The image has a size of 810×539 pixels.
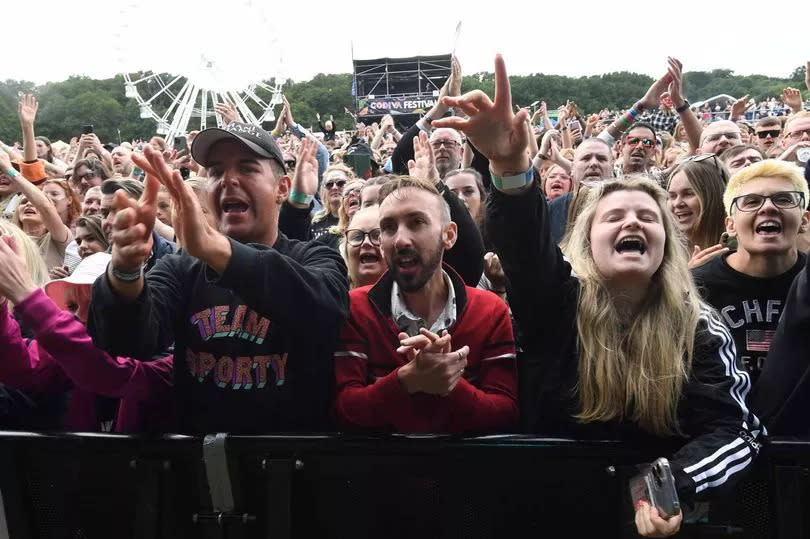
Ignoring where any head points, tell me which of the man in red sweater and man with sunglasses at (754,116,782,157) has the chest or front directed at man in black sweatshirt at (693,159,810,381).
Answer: the man with sunglasses

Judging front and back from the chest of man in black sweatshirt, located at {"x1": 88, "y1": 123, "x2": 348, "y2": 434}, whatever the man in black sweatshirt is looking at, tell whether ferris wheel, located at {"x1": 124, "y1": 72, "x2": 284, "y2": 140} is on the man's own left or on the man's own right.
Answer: on the man's own right

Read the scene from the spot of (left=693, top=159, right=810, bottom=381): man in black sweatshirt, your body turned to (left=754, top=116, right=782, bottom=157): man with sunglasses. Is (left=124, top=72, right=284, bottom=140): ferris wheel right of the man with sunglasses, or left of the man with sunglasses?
left

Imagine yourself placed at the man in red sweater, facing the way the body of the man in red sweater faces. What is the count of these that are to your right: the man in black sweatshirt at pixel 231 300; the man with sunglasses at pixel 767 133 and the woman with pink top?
2

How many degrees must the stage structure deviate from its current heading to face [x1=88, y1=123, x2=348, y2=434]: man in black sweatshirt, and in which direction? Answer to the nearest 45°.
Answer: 0° — it already faces them

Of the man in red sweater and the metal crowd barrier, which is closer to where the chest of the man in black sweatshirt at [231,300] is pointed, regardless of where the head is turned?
the metal crowd barrier

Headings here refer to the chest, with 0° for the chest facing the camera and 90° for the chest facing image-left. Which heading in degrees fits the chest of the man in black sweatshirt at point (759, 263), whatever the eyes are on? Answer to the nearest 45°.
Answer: approximately 0°

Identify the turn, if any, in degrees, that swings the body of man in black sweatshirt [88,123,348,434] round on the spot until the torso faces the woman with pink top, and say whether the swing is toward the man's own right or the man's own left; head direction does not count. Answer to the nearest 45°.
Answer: approximately 90° to the man's own right

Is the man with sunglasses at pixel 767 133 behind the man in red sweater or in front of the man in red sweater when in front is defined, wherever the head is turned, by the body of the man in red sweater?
behind

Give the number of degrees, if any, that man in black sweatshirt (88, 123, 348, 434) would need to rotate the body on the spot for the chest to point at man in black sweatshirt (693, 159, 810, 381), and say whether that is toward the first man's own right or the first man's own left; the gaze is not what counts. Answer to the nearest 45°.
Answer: approximately 135° to the first man's own left

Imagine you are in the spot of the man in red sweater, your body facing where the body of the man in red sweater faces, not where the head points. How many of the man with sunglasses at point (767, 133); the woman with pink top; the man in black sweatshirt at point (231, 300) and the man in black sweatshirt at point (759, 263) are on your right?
2

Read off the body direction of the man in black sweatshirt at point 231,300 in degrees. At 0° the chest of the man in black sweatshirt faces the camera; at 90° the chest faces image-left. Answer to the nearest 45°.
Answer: approximately 45°
